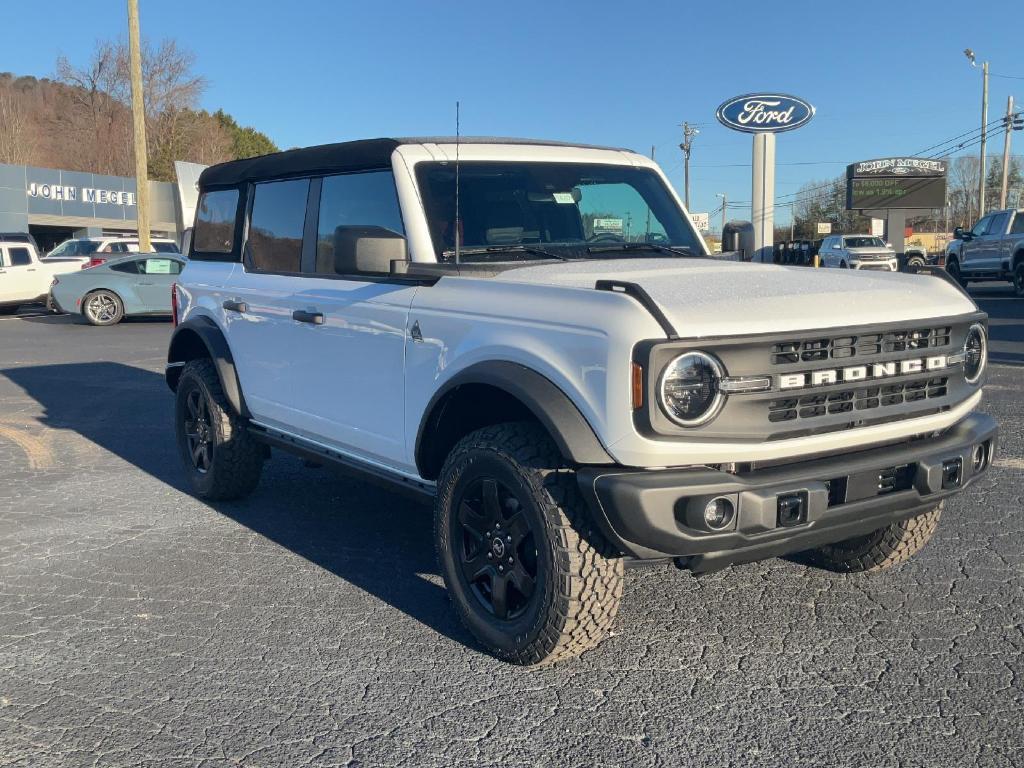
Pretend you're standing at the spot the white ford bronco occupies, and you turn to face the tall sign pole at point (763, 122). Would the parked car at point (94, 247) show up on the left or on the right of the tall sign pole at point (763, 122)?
left

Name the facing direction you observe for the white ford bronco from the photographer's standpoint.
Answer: facing the viewer and to the right of the viewer

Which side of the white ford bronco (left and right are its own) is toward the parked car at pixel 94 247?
back

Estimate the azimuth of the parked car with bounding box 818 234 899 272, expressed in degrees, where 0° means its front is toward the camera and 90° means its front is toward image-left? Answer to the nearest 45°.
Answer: approximately 315°

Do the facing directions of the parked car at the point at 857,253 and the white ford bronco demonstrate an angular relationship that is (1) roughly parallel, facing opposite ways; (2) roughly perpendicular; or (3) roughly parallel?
roughly parallel

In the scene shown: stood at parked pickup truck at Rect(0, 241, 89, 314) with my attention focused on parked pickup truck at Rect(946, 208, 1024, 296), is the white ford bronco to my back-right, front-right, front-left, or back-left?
front-right
